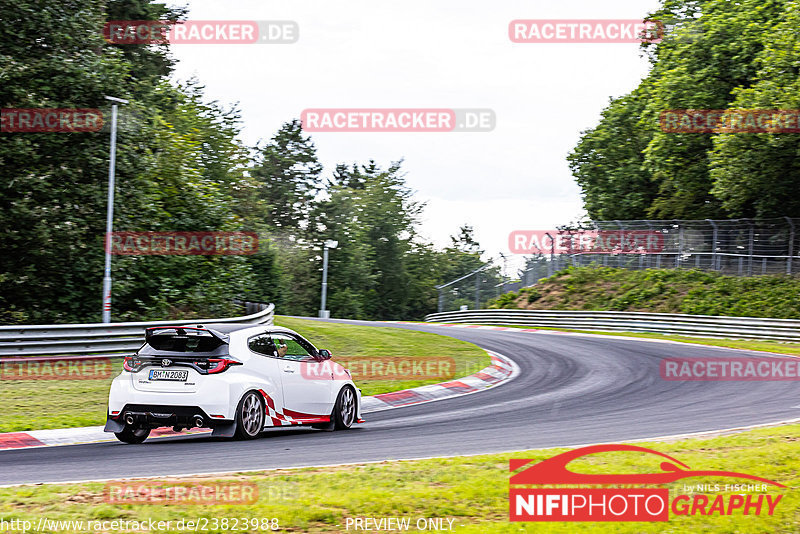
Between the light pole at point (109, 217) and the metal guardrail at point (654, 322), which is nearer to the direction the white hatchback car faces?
the metal guardrail

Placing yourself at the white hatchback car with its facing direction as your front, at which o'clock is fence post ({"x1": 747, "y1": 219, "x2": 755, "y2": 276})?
The fence post is roughly at 12 o'clock from the white hatchback car.

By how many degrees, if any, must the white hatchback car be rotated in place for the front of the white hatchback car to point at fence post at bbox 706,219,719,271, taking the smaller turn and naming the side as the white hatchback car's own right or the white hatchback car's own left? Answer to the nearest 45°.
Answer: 0° — it already faces it

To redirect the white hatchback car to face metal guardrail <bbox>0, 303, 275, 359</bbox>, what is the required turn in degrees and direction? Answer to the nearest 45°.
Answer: approximately 45° to its left

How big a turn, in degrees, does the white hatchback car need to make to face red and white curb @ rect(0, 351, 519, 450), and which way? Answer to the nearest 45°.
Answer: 0° — it already faces it

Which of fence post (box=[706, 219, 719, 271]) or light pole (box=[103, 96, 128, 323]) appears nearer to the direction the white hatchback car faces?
the fence post

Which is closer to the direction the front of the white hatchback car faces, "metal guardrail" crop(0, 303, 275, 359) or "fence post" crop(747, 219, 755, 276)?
the fence post

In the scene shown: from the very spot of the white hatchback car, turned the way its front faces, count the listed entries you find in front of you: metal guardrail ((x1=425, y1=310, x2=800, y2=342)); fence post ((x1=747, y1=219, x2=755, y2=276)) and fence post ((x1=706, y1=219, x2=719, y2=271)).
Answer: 3

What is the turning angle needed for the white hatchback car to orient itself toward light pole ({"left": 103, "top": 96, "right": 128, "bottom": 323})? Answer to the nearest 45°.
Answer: approximately 45° to its left

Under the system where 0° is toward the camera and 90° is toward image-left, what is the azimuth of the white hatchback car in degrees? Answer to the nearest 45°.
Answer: approximately 225°

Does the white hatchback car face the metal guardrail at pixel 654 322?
yes
